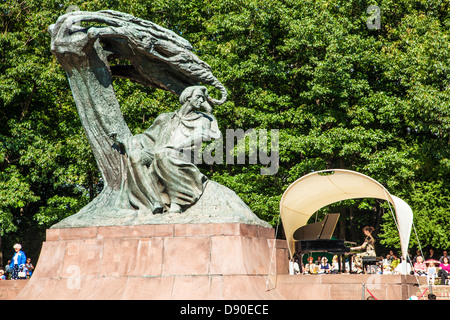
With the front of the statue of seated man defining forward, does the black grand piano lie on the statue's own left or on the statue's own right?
on the statue's own left

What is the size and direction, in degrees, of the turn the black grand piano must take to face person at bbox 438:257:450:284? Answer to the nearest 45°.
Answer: approximately 45° to its left

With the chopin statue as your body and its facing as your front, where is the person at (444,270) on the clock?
The person is roughly at 8 o'clock from the chopin statue.

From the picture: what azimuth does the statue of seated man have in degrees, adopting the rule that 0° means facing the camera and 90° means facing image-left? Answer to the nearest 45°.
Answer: approximately 0°

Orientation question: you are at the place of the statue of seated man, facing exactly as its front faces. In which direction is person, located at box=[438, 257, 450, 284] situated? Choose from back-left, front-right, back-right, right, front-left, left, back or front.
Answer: back-left

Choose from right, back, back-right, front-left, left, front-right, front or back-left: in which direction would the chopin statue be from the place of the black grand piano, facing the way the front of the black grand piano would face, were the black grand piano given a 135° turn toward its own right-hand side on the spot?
front

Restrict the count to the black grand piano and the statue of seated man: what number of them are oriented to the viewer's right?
1

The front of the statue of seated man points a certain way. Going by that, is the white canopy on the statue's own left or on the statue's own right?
on the statue's own left

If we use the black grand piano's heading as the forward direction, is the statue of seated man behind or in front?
behind

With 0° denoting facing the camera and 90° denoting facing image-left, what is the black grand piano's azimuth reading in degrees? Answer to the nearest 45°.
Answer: approximately 270°
